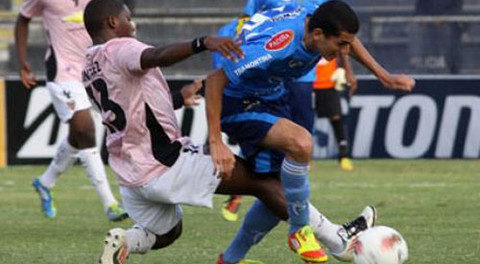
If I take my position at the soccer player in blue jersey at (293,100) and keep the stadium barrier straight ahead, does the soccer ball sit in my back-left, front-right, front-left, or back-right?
back-right

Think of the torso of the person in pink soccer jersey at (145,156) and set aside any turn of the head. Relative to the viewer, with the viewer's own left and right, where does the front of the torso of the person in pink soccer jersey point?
facing away from the viewer and to the right of the viewer

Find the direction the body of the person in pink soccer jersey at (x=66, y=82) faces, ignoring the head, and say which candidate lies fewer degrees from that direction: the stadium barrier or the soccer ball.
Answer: the soccer ball

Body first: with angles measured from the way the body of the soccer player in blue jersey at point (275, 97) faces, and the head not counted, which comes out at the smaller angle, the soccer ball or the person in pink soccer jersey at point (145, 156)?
the soccer ball

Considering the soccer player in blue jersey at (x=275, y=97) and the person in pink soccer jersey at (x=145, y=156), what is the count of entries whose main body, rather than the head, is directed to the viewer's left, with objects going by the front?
0

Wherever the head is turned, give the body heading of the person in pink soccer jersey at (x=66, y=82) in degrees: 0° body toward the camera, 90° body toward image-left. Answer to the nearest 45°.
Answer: approximately 315°

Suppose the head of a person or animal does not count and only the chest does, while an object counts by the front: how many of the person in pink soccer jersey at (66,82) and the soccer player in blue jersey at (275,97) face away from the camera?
0
